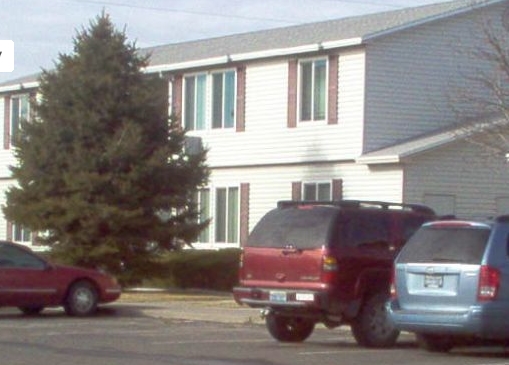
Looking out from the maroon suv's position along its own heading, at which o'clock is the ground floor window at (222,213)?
The ground floor window is roughly at 10 o'clock from the maroon suv.

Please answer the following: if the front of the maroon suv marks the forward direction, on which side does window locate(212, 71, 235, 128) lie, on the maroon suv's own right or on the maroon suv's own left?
on the maroon suv's own left

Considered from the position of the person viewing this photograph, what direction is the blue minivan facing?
facing away from the viewer and to the right of the viewer

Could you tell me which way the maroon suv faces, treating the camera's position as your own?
facing away from the viewer and to the right of the viewer

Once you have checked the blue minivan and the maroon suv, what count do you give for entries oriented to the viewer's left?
0

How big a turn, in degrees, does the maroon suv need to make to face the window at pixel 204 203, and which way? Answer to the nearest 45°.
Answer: approximately 45° to its left

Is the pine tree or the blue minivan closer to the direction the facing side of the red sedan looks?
the pine tree

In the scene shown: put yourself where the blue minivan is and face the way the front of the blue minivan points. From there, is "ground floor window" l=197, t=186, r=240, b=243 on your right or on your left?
on your left

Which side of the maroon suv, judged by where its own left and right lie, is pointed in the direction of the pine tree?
left

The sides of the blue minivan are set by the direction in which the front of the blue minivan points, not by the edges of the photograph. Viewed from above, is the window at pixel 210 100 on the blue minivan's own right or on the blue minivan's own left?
on the blue minivan's own left
